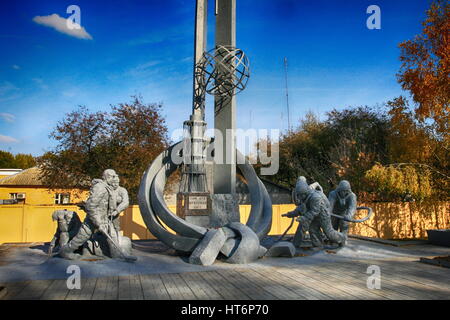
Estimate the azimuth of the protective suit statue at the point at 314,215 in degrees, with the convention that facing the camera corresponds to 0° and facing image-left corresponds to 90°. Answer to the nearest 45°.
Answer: approximately 90°

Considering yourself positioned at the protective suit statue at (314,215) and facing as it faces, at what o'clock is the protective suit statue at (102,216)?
the protective suit statue at (102,216) is roughly at 11 o'clock from the protective suit statue at (314,215).

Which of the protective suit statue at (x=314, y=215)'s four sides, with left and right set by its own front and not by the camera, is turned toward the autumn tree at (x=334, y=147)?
right

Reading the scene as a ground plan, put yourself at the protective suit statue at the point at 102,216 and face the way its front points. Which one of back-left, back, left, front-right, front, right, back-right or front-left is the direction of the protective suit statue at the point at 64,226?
back

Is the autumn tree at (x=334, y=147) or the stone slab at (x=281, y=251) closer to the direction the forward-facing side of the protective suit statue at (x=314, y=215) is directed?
the stone slab

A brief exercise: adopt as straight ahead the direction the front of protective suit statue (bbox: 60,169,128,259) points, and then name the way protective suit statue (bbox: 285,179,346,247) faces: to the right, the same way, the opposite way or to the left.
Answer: the opposite way

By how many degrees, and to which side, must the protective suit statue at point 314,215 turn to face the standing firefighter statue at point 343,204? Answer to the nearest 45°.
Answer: approximately 135° to its right

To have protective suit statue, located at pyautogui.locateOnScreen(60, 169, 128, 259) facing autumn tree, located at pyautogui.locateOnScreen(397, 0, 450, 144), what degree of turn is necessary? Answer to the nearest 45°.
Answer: approximately 45° to its left
